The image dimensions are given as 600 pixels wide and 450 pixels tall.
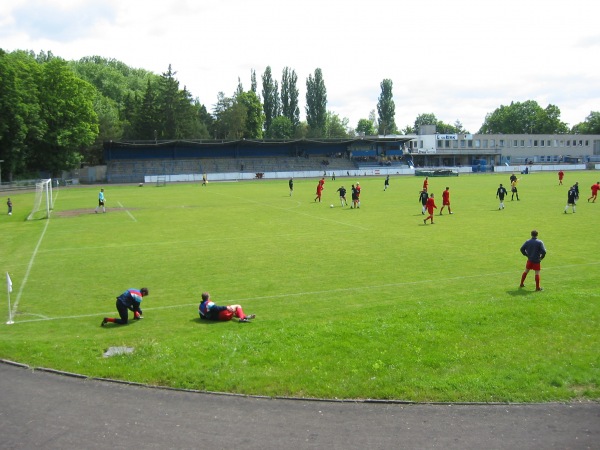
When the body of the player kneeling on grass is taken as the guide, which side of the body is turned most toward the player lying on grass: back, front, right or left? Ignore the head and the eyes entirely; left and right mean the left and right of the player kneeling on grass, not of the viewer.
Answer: front

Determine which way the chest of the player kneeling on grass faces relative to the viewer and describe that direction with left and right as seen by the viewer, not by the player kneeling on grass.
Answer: facing to the right of the viewer
